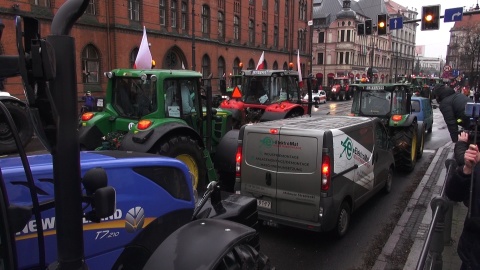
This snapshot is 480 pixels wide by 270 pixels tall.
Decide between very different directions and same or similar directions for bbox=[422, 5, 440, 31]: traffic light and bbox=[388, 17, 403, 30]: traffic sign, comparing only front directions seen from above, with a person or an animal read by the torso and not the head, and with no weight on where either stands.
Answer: same or similar directions

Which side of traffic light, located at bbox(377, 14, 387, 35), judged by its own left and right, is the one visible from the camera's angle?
front

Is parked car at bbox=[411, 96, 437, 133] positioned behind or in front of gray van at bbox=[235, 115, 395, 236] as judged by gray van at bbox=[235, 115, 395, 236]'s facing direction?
in front

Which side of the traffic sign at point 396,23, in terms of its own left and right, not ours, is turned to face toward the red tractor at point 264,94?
front

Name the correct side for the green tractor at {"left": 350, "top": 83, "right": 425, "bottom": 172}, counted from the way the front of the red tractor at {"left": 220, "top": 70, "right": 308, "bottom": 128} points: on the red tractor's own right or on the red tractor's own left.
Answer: on the red tractor's own right

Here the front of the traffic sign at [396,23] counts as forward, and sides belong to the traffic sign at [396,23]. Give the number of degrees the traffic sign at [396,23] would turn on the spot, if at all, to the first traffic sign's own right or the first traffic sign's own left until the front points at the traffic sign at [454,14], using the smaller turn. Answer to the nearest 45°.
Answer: approximately 45° to the first traffic sign's own left

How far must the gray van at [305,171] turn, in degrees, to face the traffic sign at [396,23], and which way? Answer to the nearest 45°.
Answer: approximately 45° to its left

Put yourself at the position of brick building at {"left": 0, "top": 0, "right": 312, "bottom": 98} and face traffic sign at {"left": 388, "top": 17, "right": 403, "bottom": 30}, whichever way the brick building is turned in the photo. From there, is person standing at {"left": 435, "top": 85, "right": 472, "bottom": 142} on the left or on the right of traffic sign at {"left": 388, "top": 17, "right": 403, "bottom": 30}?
right

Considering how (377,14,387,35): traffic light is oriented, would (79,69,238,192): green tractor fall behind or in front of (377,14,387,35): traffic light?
in front

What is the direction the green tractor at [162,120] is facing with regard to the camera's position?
facing away from the viewer and to the right of the viewer

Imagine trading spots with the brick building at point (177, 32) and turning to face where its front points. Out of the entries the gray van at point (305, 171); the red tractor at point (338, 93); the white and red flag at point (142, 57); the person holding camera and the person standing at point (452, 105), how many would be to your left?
1

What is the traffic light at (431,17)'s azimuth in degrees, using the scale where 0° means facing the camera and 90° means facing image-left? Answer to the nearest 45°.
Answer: approximately 0°

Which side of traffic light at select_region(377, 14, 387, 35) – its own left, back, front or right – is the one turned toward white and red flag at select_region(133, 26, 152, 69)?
front

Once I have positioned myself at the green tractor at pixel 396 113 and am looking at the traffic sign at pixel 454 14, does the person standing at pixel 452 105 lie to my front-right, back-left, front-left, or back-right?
back-right
